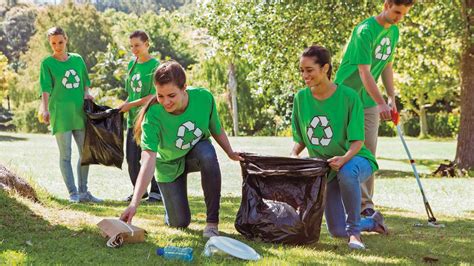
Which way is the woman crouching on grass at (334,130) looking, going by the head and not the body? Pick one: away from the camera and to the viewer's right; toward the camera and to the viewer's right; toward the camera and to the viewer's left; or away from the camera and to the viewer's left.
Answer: toward the camera and to the viewer's left

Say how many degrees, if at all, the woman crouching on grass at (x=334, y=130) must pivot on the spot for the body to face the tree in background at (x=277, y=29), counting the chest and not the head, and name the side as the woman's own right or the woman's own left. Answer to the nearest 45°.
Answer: approximately 135° to the woman's own right

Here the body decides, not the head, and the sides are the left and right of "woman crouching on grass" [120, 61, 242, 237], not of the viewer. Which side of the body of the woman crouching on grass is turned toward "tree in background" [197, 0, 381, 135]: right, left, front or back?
back

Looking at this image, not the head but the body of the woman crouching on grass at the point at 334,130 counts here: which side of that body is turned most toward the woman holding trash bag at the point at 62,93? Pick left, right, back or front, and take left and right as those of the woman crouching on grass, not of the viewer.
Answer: right

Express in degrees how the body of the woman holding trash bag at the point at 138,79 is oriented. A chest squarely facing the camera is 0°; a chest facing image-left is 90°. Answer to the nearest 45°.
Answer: approximately 45°
